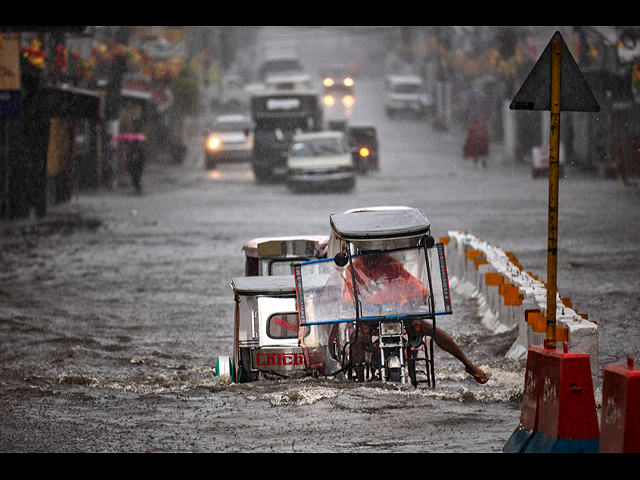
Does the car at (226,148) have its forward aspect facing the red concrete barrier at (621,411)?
yes

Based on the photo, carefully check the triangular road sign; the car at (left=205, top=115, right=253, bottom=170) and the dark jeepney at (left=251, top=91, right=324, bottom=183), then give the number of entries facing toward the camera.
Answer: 2

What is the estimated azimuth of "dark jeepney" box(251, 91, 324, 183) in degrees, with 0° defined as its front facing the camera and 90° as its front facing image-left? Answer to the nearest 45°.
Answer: approximately 0°

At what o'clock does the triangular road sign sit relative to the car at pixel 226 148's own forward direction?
The triangular road sign is roughly at 12 o'clock from the car.

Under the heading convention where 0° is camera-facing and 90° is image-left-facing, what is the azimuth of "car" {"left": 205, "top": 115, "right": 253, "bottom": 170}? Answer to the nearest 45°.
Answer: approximately 0°

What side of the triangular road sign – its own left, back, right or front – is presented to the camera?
back

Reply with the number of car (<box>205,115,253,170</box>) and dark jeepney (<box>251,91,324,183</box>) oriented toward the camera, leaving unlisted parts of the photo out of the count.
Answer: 2

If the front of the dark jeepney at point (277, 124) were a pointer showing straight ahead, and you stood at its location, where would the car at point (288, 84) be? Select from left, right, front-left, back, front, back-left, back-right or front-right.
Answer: back
